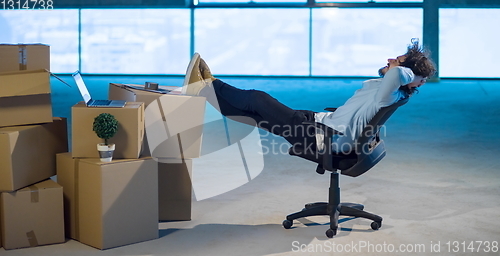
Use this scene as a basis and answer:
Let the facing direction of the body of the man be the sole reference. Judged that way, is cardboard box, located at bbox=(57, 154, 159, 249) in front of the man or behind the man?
in front

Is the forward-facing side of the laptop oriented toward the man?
yes

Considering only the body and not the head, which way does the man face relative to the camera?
to the viewer's left

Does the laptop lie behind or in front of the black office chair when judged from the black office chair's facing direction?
in front

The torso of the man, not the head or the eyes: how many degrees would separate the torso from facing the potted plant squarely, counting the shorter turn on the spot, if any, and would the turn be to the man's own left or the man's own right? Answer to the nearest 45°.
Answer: approximately 45° to the man's own left

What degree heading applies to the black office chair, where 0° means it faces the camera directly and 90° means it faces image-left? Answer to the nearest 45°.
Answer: approximately 90°

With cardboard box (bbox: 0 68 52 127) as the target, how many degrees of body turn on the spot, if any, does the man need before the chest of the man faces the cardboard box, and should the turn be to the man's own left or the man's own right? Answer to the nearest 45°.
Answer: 0° — they already face it

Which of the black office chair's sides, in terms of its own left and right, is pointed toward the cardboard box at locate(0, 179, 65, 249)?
front

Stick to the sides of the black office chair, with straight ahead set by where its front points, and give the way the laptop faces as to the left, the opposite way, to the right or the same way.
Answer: the opposite way

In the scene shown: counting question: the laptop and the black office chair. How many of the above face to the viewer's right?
1

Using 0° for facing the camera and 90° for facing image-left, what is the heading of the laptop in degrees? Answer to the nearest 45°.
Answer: approximately 270°
